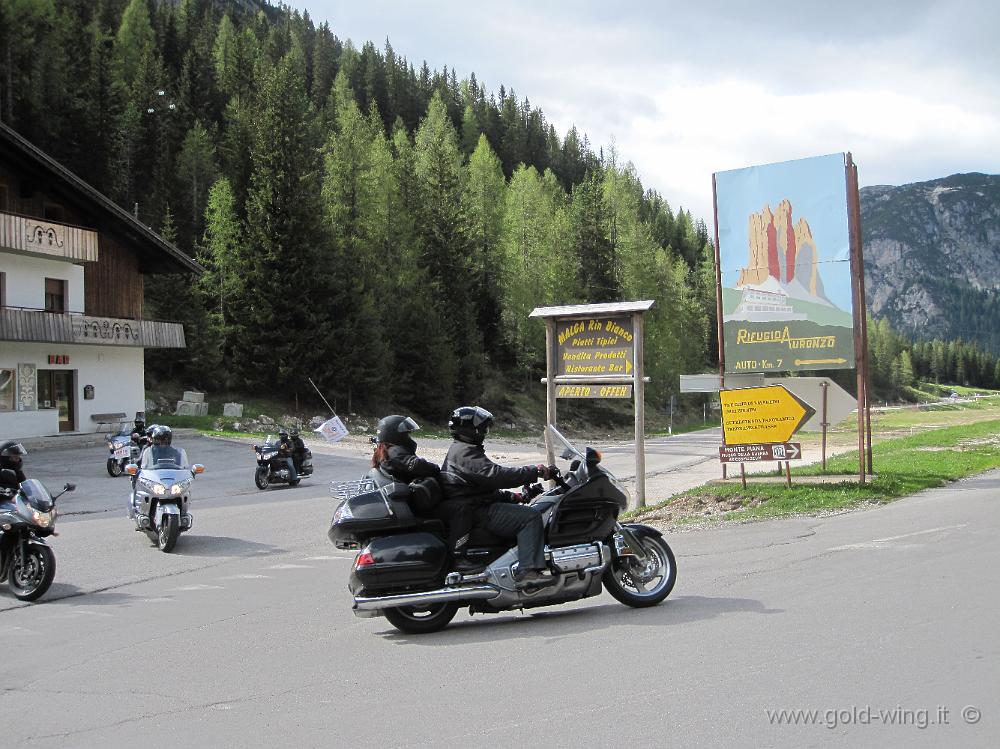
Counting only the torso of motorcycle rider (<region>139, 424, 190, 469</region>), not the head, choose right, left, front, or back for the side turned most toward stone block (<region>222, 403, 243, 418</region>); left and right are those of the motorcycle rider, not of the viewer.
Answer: back

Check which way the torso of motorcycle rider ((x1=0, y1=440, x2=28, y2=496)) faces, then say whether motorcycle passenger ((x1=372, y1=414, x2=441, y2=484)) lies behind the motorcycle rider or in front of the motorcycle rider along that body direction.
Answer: in front

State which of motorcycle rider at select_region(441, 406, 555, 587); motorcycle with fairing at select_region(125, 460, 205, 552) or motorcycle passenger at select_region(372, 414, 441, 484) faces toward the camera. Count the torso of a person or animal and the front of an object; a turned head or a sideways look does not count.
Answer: the motorcycle with fairing

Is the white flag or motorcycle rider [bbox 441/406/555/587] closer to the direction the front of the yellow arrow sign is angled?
the motorcycle rider

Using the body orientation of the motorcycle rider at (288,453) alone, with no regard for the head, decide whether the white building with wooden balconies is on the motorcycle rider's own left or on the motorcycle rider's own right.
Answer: on the motorcycle rider's own right

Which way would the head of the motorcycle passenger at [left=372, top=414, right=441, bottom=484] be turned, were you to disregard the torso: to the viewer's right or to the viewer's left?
to the viewer's right

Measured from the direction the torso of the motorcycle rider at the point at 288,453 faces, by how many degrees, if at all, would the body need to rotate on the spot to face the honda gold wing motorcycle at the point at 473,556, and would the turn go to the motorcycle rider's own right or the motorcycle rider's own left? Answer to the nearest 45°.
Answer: approximately 45° to the motorcycle rider's own left

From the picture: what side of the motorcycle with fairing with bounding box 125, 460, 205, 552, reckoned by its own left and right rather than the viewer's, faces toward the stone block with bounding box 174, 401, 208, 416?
back

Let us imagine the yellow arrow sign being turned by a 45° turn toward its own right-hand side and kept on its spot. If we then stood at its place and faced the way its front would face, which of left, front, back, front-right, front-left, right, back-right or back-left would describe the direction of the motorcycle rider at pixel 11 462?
front

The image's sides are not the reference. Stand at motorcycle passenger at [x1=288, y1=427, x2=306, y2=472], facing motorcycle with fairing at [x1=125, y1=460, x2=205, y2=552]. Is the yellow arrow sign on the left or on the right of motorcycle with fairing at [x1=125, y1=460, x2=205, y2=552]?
left

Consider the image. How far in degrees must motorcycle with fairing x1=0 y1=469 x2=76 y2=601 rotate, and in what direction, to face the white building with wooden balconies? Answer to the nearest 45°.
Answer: approximately 135° to its left

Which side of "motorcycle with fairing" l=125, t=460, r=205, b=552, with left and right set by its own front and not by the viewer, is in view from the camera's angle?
front

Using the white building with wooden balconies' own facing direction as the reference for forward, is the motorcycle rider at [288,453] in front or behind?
in front

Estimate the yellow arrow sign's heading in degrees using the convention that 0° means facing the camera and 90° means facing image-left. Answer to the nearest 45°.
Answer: approximately 0°

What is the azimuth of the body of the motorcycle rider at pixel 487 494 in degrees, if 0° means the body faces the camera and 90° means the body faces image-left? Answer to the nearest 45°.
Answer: approximately 270°
